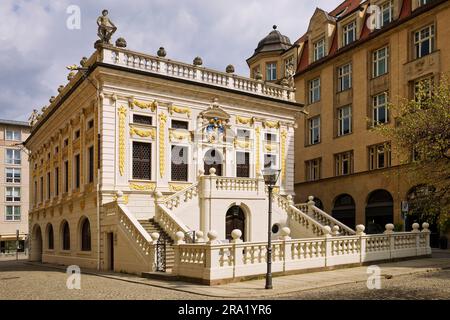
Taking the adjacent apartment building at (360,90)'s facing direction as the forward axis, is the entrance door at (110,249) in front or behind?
in front

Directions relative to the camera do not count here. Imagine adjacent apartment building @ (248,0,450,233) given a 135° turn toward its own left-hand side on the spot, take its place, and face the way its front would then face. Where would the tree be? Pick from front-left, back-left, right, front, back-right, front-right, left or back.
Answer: right

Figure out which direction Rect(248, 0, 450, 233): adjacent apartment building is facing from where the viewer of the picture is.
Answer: facing the viewer and to the left of the viewer
